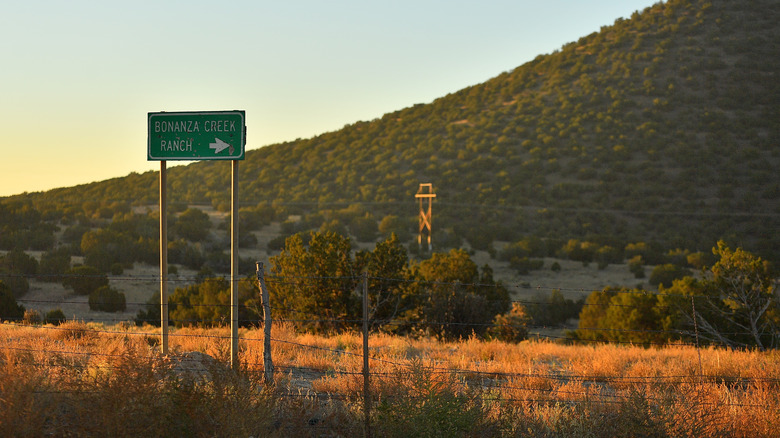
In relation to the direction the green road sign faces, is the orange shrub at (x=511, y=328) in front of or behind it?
behind

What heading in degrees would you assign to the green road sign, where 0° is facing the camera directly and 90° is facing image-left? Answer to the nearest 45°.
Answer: approximately 0°

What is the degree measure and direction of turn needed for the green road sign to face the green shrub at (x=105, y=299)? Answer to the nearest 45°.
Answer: approximately 180°
